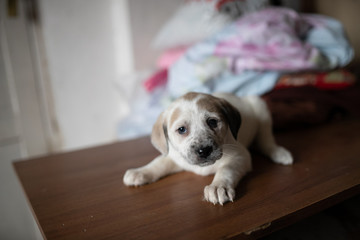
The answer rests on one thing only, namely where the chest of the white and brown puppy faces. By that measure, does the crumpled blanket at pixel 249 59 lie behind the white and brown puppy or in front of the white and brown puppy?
behind

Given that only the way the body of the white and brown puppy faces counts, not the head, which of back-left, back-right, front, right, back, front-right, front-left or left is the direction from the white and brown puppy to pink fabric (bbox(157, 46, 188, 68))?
back-right

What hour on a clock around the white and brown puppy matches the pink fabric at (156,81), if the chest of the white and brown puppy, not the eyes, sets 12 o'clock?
The pink fabric is roughly at 4 o'clock from the white and brown puppy.

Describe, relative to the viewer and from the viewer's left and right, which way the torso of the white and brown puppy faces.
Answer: facing the viewer and to the left of the viewer

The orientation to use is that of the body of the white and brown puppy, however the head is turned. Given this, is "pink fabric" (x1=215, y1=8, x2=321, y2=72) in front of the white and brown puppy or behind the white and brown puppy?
behind

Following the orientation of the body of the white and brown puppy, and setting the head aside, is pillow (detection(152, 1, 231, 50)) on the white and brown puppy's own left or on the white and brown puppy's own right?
on the white and brown puppy's own right
